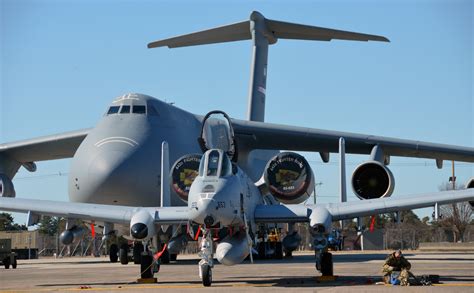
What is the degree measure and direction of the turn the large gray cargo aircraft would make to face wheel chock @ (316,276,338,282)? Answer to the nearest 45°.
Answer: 0° — it already faces it

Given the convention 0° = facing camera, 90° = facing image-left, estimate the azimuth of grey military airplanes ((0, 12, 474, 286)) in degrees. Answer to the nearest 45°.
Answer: approximately 0°
